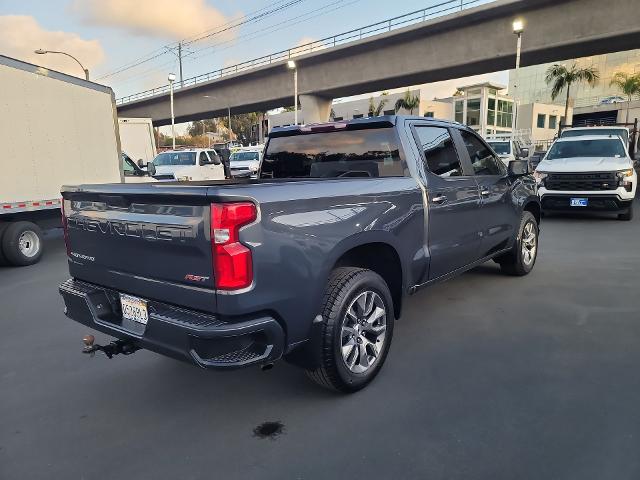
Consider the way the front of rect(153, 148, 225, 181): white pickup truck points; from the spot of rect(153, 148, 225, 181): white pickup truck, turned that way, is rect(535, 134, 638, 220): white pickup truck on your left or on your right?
on your left

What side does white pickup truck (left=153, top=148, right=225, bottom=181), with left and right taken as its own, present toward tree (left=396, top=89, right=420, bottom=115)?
back

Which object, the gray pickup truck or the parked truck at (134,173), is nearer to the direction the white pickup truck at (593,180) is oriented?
the gray pickup truck

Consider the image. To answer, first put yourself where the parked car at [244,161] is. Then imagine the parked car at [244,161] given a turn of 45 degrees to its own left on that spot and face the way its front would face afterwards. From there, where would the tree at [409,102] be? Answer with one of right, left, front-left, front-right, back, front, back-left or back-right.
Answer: back-left

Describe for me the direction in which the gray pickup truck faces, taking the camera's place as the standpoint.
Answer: facing away from the viewer and to the right of the viewer

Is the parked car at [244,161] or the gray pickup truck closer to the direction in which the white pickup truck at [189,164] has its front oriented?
the gray pickup truck

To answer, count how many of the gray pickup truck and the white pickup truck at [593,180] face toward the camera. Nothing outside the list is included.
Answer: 1

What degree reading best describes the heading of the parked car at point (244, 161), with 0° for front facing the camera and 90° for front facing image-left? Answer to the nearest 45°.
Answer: approximately 45°

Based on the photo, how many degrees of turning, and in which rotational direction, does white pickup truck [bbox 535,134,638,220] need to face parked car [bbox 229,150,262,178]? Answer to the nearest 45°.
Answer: approximately 135° to its right

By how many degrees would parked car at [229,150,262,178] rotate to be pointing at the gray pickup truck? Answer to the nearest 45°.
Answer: approximately 45° to its left
